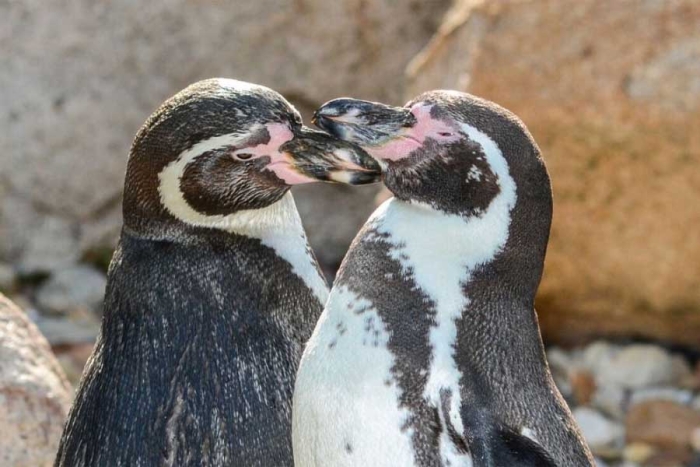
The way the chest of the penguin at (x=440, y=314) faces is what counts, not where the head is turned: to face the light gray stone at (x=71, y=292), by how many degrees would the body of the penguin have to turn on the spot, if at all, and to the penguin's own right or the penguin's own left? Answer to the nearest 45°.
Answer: approximately 45° to the penguin's own right

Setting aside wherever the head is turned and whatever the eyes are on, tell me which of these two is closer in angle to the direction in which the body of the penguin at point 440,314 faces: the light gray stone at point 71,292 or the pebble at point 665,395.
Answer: the light gray stone

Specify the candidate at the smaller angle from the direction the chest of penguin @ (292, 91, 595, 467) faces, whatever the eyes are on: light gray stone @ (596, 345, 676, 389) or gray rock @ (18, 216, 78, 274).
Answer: the gray rock

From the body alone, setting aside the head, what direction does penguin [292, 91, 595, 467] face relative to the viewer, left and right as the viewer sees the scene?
facing to the left of the viewer
